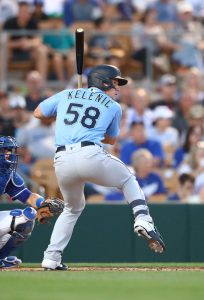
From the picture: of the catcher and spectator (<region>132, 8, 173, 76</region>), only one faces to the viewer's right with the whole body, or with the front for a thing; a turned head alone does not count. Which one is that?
the catcher

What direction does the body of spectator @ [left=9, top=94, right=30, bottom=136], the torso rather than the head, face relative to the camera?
toward the camera

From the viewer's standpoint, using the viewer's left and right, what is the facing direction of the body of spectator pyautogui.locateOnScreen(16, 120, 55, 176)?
facing the viewer

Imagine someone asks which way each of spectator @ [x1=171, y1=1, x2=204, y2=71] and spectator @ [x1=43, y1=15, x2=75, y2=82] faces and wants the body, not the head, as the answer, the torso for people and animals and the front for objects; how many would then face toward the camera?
2

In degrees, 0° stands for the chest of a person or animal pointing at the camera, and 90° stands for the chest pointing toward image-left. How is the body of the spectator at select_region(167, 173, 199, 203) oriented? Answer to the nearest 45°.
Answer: approximately 0°

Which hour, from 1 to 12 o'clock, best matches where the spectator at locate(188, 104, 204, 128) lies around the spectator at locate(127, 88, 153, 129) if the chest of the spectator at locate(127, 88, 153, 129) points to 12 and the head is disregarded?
the spectator at locate(188, 104, 204, 128) is roughly at 9 o'clock from the spectator at locate(127, 88, 153, 129).

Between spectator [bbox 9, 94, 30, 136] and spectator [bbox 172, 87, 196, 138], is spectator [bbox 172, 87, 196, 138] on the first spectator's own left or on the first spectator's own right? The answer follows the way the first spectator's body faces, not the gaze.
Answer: on the first spectator's own left

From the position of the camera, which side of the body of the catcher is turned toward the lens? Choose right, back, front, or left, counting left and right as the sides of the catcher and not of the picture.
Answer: right

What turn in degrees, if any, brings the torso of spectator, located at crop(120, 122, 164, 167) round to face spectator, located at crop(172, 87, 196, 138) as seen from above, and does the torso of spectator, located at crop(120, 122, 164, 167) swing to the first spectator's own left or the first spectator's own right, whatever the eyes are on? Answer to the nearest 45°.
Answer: approximately 135° to the first spectator's own left

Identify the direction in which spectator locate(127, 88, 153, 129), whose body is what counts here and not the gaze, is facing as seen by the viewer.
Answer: toward the camera
